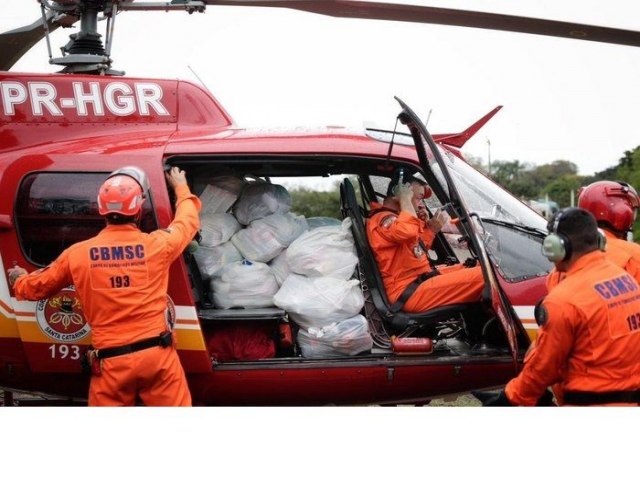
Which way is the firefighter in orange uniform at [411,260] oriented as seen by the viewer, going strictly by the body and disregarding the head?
to the viewer's right

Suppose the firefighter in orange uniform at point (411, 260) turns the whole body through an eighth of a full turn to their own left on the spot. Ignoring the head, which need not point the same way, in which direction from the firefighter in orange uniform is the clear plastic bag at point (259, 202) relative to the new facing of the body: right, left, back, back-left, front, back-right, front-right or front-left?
back-left

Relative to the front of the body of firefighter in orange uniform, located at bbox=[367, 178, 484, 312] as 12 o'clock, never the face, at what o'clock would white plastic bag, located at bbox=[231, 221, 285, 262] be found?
The white plastic bag is roughly at 6 o'clock from the firefighter in orange uniform.

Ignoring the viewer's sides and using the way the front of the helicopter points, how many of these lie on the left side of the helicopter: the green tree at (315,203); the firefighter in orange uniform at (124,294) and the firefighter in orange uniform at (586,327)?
1

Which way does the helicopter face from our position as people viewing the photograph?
facing to the right of the viewer

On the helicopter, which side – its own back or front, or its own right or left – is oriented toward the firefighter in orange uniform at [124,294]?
right

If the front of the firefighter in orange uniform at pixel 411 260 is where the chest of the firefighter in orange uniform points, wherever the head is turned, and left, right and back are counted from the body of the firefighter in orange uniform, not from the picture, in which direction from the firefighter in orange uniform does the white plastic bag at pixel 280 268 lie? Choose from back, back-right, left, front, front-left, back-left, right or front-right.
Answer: back

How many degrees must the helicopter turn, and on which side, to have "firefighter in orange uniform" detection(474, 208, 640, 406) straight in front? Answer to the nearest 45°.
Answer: approximately 45° to its right

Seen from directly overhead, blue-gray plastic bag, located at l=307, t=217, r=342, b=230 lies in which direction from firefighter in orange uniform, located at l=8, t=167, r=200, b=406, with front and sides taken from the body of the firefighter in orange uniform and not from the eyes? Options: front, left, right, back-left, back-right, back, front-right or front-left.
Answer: front-right

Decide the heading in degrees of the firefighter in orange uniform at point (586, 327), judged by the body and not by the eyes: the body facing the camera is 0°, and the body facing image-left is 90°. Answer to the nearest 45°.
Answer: approximately 135°

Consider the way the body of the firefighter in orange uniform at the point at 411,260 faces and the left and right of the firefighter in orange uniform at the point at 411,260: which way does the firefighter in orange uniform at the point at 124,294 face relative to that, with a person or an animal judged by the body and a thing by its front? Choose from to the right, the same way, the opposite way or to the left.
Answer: to the left

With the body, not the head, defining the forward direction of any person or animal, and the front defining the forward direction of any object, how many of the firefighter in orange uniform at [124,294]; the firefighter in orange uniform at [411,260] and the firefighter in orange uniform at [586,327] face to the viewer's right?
1

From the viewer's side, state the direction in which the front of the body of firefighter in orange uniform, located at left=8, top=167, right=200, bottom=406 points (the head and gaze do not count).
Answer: away from the camera

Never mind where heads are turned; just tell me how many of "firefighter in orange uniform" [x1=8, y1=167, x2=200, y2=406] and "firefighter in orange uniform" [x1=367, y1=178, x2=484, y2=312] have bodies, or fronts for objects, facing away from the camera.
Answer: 1

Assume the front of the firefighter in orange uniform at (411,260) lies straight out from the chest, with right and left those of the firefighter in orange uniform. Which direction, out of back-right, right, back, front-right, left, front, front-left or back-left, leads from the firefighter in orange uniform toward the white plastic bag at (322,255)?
back
